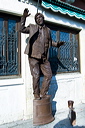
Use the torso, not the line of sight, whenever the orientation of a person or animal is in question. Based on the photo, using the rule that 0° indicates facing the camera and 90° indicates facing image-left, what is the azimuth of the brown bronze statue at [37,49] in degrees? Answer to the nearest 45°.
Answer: approximately 0°
